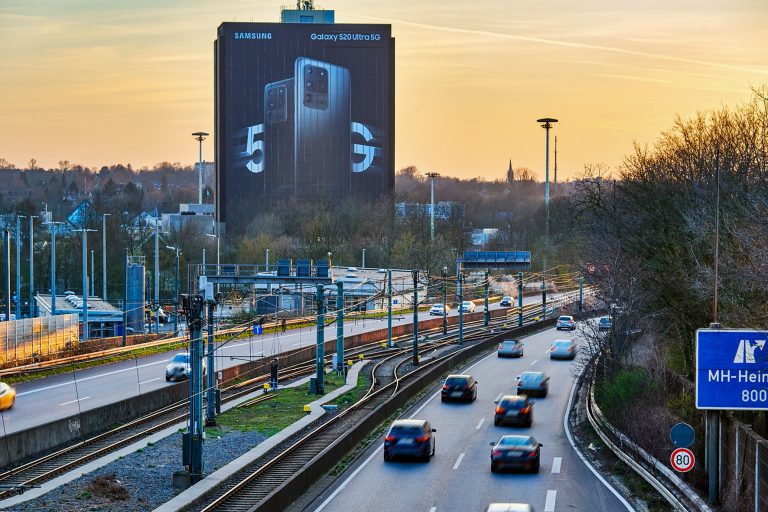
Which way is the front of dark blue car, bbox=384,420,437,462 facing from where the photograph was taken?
facing away from the viewer

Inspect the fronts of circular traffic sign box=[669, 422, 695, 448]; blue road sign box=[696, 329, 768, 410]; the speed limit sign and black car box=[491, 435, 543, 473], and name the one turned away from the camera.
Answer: the black car

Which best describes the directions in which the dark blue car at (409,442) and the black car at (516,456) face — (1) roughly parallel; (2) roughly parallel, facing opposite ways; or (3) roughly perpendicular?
roughly parallel

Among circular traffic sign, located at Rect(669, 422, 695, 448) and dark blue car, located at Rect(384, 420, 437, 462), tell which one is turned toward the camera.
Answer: the circular traffic sign

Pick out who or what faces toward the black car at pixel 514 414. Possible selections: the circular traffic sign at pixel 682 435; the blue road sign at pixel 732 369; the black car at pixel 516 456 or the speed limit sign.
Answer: the black car at pixel 516 456

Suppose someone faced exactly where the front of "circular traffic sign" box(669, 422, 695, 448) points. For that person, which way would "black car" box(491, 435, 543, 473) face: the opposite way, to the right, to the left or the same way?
the opposite way

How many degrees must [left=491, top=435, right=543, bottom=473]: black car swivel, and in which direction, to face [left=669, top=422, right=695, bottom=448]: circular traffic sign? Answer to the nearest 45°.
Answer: approximately 135° to its right

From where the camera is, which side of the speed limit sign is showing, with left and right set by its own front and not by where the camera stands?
front

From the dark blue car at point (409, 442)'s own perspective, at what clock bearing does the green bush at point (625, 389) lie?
The green bush is roughly at 2 o'clock from the dark blue car.

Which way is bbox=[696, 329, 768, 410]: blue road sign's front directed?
toward the camera

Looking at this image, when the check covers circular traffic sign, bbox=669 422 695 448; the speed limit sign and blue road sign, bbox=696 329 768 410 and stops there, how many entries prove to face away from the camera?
0

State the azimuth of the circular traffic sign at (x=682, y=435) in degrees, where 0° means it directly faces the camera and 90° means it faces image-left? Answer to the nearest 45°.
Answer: approximately 0°

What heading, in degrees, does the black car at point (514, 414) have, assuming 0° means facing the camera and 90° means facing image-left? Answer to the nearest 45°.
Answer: approximately 180°

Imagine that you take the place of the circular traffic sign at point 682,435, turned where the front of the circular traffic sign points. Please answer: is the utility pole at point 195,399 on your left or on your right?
on your right

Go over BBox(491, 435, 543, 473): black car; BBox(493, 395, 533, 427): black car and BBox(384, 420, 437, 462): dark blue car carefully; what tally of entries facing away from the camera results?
3

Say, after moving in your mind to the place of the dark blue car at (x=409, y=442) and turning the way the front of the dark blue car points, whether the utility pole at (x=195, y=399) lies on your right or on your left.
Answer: on your left

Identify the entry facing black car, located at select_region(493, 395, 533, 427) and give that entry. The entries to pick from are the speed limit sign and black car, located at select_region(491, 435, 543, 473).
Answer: black car, located at select_region(491, 435, 543, 473)
